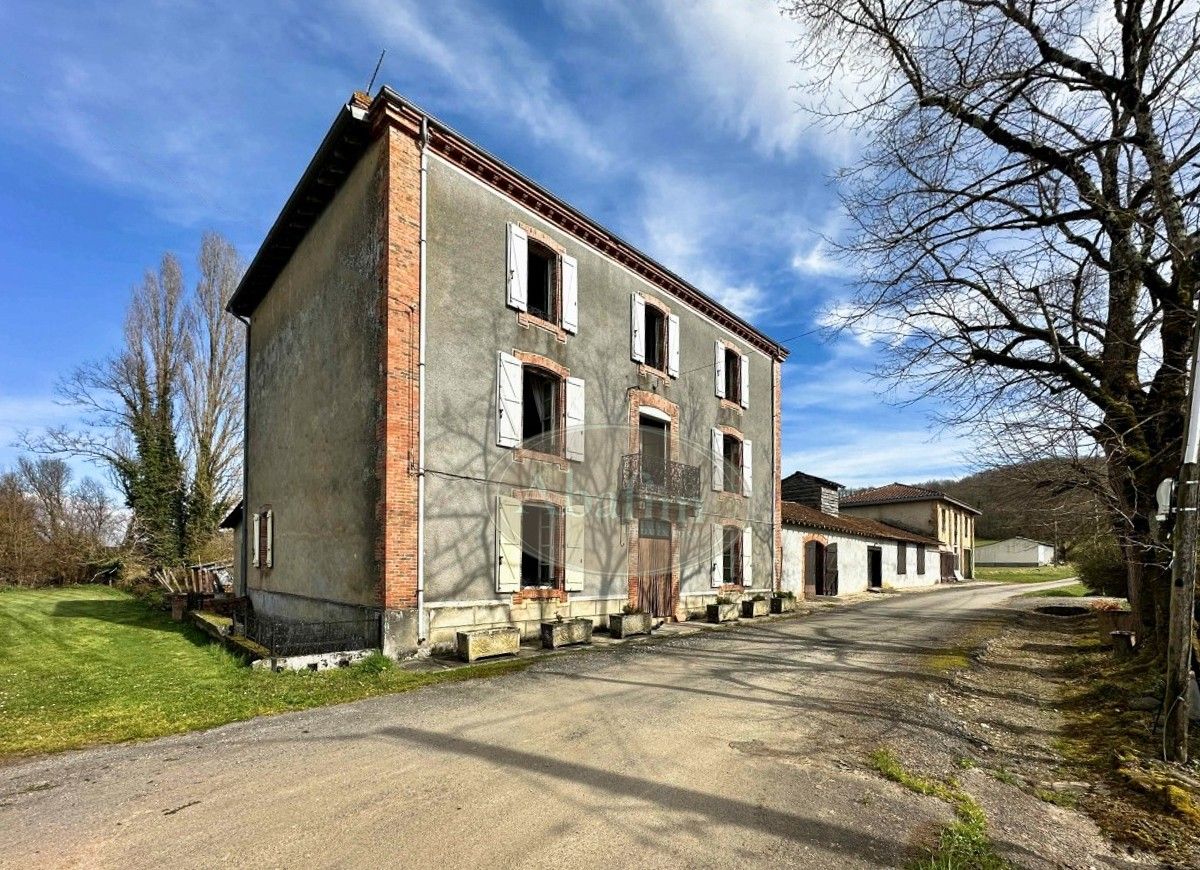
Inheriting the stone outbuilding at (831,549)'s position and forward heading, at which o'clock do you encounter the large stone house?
The large stone house is roughly at 2 o'clock from the stone outbuilding.

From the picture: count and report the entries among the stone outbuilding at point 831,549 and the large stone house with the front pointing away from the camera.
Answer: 0

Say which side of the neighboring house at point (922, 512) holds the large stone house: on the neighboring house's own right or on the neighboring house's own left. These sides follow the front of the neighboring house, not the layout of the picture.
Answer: on the neighboring house's own right

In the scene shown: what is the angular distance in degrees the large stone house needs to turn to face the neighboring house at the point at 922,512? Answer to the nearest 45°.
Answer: approximately 90° to its left

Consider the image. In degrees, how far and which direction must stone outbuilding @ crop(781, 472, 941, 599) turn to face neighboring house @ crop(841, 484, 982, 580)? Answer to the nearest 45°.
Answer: approximately 135° to its left

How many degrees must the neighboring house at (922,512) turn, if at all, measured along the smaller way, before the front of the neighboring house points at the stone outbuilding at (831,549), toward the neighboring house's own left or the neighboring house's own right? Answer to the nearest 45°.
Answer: approximately 45° to the neighboring house's own right

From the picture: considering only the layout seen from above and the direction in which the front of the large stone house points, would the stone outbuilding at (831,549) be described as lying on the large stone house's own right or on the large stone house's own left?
on the large stone house's own left
